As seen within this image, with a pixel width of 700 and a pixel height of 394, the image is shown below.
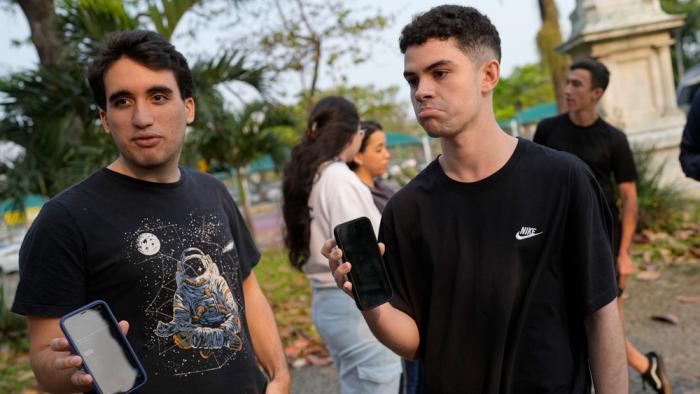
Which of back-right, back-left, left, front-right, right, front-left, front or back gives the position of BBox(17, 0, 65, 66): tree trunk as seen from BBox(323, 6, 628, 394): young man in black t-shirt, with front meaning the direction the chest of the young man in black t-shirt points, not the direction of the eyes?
right

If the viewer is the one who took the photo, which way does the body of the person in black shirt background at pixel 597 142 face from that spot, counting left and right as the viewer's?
facing the viewer and to the left of the viewer

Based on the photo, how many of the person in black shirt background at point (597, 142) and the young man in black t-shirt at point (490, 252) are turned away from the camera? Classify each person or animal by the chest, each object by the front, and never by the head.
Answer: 0

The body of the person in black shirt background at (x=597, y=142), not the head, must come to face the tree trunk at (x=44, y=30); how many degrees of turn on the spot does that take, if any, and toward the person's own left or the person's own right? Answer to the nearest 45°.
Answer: approximately 45° to the person's own right

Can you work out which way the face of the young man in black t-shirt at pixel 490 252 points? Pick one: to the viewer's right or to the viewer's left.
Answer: to the viewer's left

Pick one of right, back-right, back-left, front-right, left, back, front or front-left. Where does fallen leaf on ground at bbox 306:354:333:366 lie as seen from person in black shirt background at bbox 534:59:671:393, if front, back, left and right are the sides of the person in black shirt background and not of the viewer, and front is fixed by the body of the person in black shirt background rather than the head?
front-right

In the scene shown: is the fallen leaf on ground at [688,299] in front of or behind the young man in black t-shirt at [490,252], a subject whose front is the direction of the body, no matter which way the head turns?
behind

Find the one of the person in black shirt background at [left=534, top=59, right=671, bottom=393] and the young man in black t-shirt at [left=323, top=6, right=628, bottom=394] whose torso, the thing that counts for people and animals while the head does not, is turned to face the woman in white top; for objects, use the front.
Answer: the person in black shirt background

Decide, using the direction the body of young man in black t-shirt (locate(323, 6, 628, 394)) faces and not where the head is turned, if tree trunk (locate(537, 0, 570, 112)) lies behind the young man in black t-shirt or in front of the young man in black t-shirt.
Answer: behind

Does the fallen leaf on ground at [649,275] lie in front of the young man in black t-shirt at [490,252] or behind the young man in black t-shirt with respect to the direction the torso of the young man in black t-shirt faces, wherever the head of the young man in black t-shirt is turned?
behind
